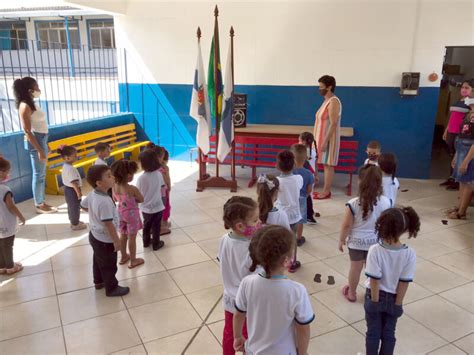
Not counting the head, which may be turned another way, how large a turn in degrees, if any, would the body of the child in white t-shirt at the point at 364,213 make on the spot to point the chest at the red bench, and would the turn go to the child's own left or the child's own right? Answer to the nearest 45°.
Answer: approximately 45° to the child's own left

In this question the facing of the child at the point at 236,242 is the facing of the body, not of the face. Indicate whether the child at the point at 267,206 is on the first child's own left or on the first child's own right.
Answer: on the first child's own left

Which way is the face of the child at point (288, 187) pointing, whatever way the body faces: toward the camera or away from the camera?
away from the camera

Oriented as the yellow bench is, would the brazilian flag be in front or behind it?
in front

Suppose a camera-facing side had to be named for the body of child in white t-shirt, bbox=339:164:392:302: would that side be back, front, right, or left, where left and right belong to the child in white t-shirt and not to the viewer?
back

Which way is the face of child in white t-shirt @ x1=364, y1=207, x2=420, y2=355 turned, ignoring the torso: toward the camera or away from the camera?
away from the camera

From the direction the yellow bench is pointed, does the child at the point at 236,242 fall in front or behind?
in front

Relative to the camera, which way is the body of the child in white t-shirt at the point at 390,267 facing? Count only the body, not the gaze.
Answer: away from the camera

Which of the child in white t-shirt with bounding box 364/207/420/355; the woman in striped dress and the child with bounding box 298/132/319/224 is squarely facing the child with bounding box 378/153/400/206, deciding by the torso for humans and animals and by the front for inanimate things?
the child in white t-shirt

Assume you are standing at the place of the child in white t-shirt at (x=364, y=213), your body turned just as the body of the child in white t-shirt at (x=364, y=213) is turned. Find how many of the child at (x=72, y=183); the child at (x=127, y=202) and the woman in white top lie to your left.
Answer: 3

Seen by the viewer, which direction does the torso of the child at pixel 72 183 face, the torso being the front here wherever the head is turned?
to the viewer's right

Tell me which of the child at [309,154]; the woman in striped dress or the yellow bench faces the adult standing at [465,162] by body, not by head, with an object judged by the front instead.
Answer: the yellow bench

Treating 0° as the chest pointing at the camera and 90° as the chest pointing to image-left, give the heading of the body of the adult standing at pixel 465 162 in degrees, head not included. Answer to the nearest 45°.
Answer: approximately 90°
